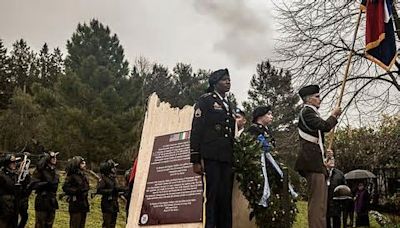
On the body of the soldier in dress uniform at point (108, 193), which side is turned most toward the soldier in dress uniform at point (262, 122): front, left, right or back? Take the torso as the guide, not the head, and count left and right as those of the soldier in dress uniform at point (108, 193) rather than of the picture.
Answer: front

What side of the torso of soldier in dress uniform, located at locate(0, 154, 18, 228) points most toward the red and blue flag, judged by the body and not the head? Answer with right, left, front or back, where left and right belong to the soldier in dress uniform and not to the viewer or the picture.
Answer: front

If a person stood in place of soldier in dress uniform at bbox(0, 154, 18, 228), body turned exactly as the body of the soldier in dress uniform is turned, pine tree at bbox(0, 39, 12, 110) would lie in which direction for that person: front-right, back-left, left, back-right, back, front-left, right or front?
back-left

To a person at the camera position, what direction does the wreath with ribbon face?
facing the viewer and to the right of the viewer

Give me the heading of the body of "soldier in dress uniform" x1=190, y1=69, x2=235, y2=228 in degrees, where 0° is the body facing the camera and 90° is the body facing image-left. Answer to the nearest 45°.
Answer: approximately 315°

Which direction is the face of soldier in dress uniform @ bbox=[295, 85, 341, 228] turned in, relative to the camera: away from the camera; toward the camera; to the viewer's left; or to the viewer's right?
to the viewer's right

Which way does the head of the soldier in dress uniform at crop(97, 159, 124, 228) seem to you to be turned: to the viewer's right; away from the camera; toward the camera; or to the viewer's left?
to the viewer's right
